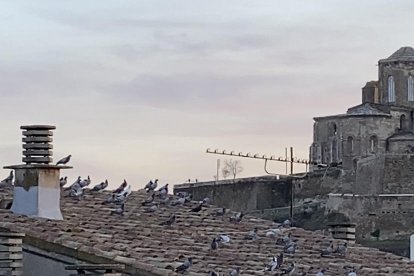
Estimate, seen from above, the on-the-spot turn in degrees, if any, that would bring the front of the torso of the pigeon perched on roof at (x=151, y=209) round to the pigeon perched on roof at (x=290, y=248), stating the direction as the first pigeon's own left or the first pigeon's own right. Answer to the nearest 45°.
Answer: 0° — it already faces it

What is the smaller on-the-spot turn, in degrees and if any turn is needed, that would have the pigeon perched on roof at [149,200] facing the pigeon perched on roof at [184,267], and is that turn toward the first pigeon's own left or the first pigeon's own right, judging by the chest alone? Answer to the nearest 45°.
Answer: approximately 90° to the first pigeon's own right

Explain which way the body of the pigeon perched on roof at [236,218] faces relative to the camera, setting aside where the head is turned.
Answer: to the viewer's right

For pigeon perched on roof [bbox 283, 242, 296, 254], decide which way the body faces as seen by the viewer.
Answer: to the viewer's right

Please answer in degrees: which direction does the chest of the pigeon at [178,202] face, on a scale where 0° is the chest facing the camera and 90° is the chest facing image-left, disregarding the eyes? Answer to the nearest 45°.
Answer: approximately 270°

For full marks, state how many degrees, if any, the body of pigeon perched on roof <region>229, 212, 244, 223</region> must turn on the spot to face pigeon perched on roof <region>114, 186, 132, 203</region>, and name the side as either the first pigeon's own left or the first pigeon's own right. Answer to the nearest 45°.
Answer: approximately 135° to the first pigeon's own right
